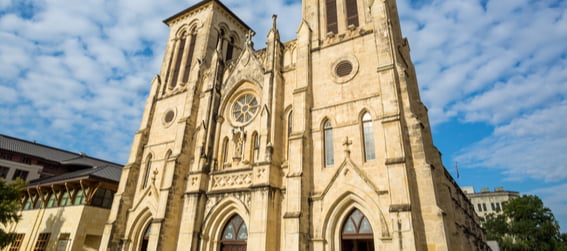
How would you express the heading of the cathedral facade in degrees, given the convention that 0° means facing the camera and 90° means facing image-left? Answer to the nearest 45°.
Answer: approximately 45°

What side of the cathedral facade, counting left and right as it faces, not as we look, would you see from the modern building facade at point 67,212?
right

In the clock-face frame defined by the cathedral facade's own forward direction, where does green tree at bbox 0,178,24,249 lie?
The green tree is roughly at 2 o'clock from the cathedral facade.
